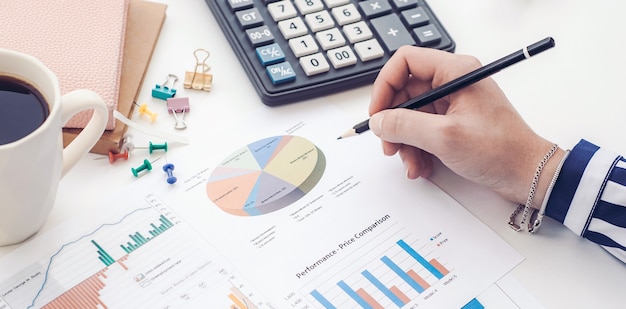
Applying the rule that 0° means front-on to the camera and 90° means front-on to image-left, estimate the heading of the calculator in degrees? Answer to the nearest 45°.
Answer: approximately 0°
